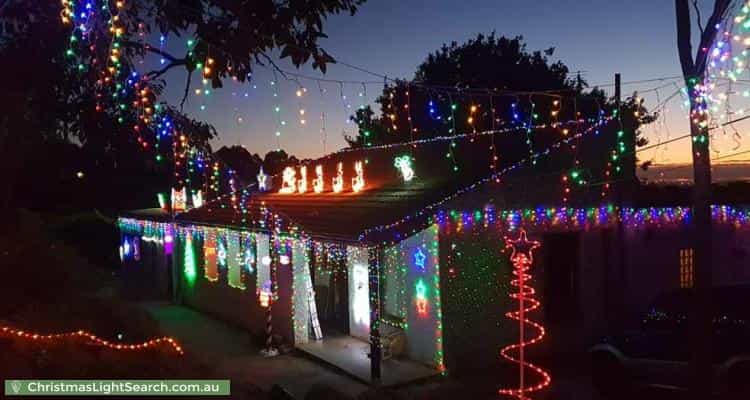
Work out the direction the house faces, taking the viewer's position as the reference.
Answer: facing the viewer and to the left of the viewer

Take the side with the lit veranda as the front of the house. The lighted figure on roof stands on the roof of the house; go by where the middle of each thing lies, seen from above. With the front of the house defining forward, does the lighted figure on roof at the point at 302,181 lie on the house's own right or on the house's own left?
on the house's own right

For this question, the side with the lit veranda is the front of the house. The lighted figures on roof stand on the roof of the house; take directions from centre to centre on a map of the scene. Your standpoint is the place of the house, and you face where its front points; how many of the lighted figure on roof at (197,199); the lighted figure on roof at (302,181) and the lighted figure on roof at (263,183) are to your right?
3

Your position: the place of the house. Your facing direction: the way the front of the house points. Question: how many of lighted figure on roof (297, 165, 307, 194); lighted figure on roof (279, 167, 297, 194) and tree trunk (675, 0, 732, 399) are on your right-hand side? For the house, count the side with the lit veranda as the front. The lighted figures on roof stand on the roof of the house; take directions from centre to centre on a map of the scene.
2

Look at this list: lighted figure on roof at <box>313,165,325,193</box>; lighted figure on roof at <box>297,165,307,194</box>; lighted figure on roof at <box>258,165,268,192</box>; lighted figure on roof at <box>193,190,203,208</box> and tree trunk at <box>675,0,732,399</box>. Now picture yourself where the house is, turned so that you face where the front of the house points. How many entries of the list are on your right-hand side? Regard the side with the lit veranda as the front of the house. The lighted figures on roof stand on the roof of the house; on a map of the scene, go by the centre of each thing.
4

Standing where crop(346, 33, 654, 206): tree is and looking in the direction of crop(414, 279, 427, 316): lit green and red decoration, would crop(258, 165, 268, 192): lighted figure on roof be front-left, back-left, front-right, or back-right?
front-right

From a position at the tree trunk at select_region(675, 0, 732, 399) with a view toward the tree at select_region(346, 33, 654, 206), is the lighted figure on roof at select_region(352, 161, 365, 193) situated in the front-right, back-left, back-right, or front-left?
front-left

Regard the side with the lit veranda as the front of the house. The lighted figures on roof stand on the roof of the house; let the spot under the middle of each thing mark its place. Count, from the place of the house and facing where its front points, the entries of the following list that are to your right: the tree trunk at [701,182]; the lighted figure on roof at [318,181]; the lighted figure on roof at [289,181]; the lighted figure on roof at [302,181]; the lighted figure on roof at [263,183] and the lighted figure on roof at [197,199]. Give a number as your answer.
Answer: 5

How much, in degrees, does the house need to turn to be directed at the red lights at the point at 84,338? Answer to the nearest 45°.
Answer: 0° — it already faces it

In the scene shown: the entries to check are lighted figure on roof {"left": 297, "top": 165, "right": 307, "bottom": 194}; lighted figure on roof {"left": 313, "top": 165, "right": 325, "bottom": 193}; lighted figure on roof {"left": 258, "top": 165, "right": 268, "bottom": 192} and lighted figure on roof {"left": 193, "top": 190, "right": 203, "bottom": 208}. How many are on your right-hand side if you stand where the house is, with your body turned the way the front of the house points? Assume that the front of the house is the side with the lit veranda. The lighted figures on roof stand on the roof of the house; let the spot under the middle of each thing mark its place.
4
